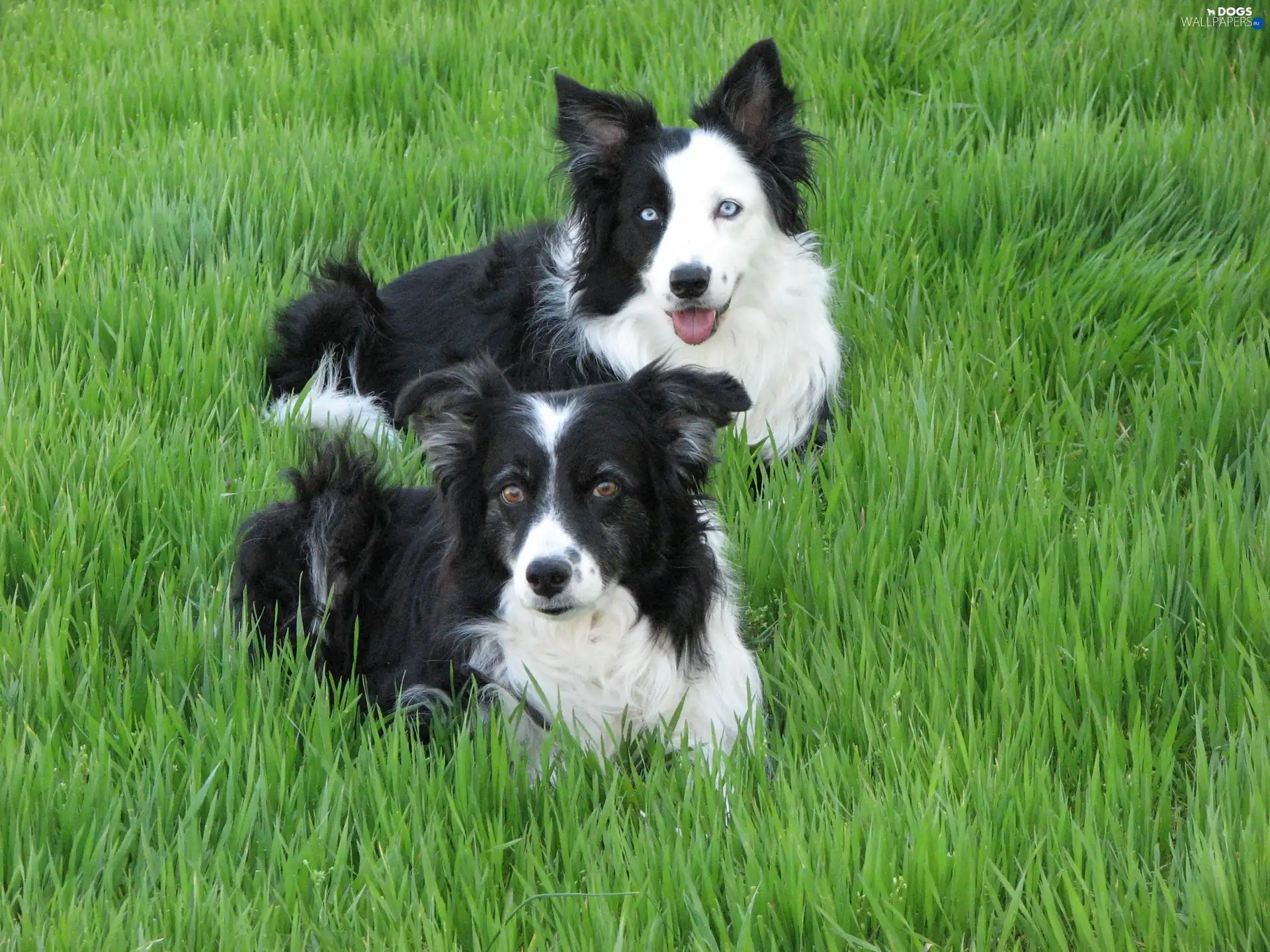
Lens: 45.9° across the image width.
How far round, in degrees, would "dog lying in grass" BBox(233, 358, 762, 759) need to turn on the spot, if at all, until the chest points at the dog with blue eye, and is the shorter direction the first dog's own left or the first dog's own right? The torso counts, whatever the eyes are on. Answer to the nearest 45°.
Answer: approximately 135° to the first dog's own left

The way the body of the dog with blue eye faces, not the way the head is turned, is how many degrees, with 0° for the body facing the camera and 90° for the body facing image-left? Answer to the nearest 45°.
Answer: approximately 315°

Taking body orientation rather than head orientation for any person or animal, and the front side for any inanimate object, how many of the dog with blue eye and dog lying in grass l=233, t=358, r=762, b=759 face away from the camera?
0

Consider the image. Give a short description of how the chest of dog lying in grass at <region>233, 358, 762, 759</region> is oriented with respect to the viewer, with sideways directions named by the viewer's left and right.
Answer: facing the viewer and to the right of the viewer
